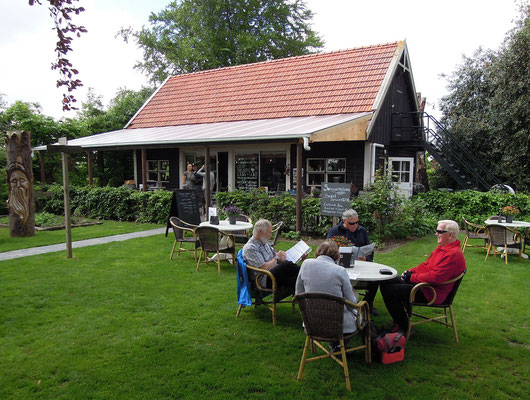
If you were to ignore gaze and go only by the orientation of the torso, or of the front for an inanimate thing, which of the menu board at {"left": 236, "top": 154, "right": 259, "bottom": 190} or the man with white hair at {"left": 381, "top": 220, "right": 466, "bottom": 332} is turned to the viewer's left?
the man with white hair

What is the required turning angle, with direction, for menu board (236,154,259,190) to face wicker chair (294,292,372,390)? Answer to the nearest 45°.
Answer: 0° — it already faces it

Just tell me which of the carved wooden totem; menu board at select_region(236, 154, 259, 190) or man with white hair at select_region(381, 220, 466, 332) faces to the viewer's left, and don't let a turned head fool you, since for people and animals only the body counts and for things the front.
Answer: the man with white hair

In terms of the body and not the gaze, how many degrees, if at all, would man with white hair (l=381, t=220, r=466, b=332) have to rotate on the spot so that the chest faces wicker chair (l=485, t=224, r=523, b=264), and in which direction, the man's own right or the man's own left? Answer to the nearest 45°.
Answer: approximately 90° to the man's own right

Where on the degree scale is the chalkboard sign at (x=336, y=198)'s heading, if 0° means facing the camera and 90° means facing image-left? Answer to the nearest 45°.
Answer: approximately 0°

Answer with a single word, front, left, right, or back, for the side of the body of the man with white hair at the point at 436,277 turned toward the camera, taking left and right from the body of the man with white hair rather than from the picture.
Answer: left

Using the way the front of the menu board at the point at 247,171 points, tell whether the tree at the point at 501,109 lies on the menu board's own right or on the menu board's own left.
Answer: on the menu board's own left

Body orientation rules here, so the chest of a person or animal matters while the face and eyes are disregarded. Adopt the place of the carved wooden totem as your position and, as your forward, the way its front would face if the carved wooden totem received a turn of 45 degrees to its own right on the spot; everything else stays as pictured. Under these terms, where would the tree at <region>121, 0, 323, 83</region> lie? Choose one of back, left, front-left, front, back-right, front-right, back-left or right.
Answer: back

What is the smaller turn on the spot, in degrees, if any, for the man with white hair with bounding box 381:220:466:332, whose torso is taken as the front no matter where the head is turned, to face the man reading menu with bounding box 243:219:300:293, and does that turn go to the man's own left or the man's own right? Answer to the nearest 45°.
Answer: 0° — they already face them
